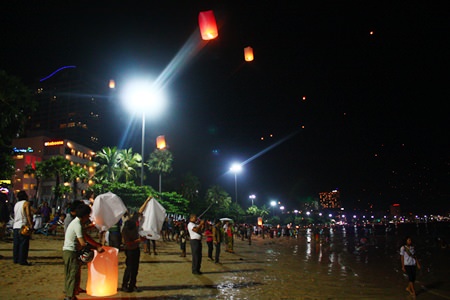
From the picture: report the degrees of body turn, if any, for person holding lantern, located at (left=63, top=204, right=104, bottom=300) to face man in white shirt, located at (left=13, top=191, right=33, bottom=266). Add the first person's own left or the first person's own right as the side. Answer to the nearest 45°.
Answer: approximately 90° to the first person's own left

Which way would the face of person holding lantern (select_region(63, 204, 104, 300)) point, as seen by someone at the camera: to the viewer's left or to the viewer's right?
to the viewer's right

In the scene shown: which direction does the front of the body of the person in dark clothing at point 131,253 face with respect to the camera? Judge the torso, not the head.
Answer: to the viewer's right

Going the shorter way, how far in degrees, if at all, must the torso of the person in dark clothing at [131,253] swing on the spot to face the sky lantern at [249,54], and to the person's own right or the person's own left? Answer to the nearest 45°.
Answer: approximately 45° to the person's own left

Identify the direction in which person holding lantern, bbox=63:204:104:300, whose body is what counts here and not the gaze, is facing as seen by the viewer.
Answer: to the viewer's right
